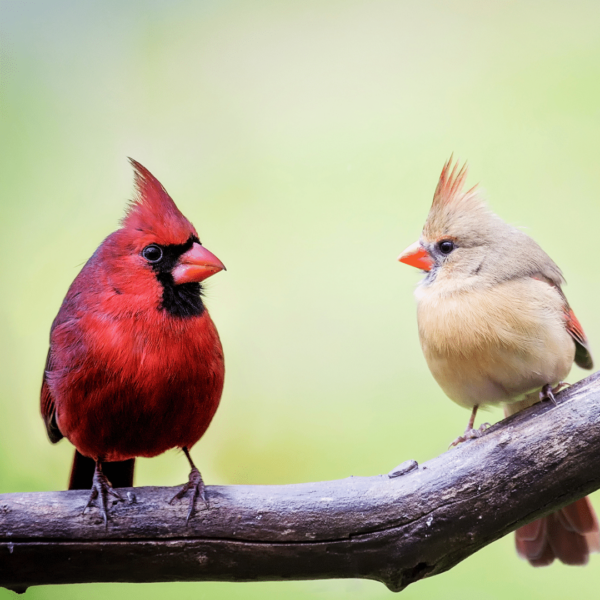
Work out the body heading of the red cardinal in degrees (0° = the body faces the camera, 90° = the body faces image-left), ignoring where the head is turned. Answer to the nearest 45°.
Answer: approximately 315°

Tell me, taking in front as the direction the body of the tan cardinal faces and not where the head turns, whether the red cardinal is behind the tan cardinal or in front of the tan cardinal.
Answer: in front

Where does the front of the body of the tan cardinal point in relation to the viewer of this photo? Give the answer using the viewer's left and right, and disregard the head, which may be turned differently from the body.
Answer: facing the viewer and to the left of the viewer

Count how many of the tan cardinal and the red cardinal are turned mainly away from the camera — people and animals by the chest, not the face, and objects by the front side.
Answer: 0

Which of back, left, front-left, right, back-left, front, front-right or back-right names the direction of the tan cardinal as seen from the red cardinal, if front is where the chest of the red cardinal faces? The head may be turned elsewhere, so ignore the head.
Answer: front-left
